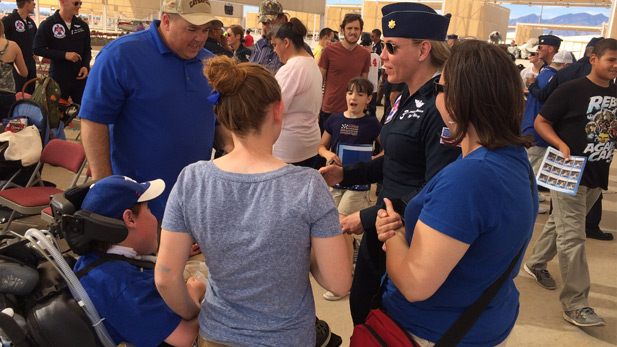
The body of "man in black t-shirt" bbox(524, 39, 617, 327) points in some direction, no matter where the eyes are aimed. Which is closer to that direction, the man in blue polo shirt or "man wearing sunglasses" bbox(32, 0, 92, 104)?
the man in blue polo shirt

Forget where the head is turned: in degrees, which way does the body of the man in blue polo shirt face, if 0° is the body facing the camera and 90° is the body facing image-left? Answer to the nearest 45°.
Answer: approximately 315°

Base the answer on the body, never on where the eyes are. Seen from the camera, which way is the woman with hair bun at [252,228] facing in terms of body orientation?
away from the camera

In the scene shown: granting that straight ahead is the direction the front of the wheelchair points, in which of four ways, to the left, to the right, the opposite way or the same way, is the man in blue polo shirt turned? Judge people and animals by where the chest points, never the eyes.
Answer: to the right

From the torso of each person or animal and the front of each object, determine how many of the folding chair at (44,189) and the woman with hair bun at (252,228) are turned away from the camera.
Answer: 1

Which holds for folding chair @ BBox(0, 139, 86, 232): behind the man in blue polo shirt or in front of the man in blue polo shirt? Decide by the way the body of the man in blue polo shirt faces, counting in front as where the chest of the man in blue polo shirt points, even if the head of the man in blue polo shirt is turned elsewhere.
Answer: behind

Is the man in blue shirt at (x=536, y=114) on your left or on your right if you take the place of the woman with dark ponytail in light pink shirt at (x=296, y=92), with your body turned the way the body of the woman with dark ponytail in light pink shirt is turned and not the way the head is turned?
on your right

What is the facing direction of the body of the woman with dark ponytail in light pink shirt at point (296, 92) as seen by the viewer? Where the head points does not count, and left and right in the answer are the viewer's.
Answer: facing away from the viewer and to the left of the viewer

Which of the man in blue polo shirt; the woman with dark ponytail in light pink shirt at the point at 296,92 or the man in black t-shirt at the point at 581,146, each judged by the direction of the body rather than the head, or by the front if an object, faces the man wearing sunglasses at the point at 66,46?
the woman with dark ponytail in light pink shirt
